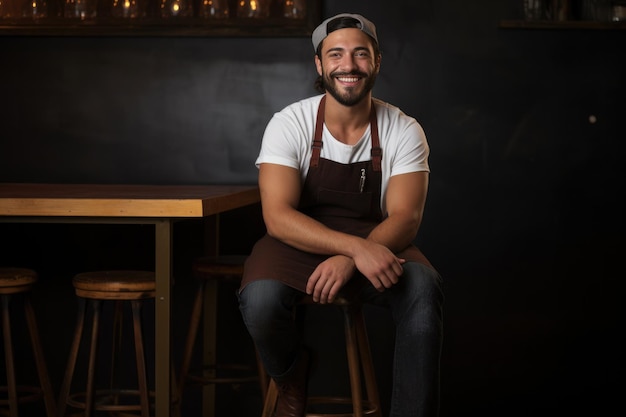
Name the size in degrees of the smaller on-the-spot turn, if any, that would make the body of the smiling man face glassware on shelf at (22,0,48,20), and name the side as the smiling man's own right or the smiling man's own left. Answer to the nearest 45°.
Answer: approximately 135° to the smiling man's own right

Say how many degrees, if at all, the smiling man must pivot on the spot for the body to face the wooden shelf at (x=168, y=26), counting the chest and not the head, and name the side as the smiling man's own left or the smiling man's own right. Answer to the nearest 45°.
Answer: approximately 135° to the smiling man's own right

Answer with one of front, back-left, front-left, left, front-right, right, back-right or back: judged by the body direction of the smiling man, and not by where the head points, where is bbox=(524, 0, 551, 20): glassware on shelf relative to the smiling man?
back-left

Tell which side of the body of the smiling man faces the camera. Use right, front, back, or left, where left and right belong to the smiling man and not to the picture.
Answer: front

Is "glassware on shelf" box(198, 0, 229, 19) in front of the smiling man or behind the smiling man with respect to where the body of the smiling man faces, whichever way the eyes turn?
behind

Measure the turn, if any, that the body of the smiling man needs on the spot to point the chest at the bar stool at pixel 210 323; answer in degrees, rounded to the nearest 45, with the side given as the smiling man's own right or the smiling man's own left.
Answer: approximately 135° to the smiling man's own right

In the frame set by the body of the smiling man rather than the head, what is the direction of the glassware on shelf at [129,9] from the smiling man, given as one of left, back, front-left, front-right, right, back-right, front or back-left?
back-right

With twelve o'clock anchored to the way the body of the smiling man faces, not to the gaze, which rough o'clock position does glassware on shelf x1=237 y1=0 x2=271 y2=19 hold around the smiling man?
The glassware on shelf is roughly at 5 o'clock from the smiling man.

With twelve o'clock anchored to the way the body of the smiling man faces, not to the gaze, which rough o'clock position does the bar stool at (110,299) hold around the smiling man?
The bar stool is roughly at 3 o'clock from the smiling man.

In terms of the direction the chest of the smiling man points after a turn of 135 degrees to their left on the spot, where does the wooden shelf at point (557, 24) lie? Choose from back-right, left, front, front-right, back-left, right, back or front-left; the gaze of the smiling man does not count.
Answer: front

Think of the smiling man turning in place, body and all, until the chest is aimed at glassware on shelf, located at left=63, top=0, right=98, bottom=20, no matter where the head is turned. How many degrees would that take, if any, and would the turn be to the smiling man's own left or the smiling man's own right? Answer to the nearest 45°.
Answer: approximately 135° to the smiling man's own right

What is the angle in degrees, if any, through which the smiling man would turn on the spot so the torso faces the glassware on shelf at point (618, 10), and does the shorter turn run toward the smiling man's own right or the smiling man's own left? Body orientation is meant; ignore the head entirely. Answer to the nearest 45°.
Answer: approximately 135° to the smiling man's own left

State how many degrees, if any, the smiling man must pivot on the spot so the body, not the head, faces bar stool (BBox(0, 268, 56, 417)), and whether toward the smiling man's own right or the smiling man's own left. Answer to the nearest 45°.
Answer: approximately 90° to the smiling man's own right
